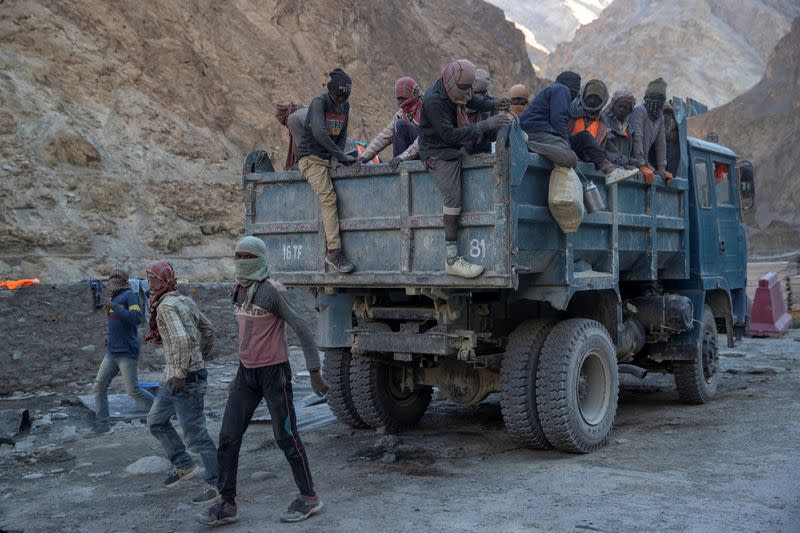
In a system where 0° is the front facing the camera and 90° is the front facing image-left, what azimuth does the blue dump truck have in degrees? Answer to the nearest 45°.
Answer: approximately 225°

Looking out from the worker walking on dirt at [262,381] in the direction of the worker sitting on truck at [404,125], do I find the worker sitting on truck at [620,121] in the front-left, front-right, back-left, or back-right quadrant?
front-right

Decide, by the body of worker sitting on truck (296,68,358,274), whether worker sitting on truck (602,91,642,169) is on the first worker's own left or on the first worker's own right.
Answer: on the first worker's own left

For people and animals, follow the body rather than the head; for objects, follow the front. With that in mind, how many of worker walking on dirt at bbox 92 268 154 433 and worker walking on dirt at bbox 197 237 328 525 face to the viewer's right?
0

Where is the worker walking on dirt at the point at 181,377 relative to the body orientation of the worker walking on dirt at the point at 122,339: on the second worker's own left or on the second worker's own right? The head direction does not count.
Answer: on the second worker's own left

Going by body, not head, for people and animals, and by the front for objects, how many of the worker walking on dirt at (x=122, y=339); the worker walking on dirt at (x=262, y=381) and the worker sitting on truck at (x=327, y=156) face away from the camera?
0

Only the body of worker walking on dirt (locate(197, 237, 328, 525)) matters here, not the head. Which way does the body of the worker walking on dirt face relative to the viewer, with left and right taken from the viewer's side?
facing the viewer and to the left of the viewer
